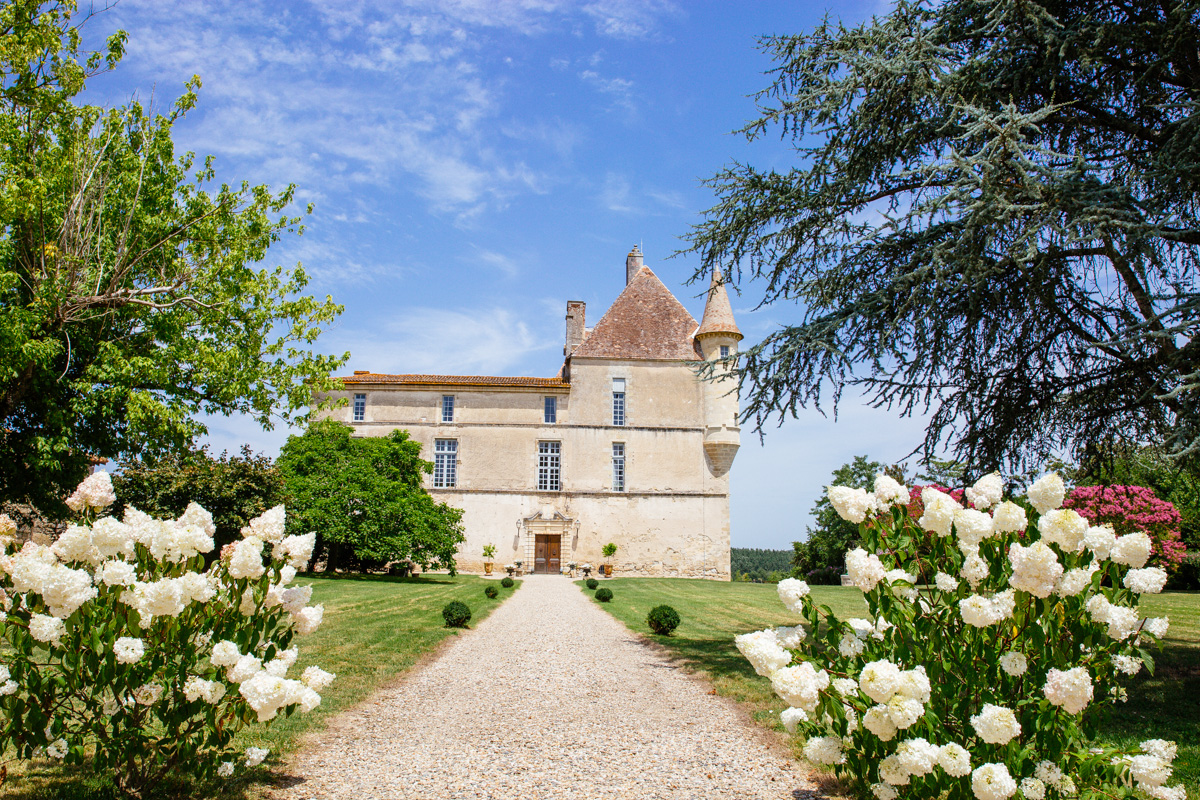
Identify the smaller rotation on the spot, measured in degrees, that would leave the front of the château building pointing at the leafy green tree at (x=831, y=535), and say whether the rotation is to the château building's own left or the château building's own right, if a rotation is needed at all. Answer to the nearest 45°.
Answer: approximately 90° to the château building's own left

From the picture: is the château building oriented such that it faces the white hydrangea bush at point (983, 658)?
yes

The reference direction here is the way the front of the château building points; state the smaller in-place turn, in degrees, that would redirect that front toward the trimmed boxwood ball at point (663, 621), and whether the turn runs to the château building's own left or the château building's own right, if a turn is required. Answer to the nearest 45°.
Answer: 0° — it already faces it

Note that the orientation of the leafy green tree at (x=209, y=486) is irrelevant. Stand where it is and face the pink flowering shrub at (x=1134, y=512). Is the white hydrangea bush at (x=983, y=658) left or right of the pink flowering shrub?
right

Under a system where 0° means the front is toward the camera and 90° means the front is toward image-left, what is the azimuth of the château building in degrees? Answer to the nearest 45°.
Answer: approximately 0°
